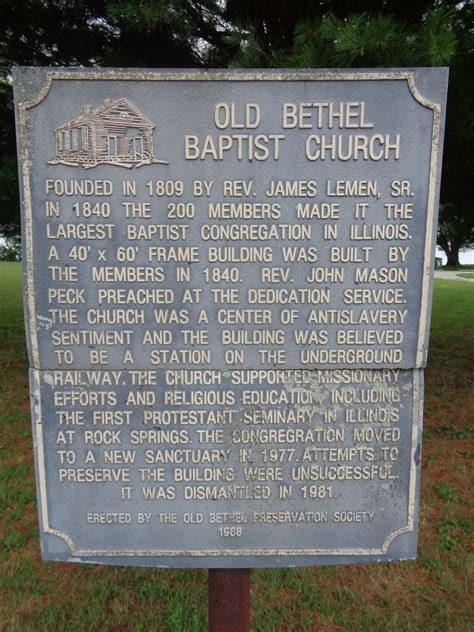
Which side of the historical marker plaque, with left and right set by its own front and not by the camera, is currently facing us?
front
